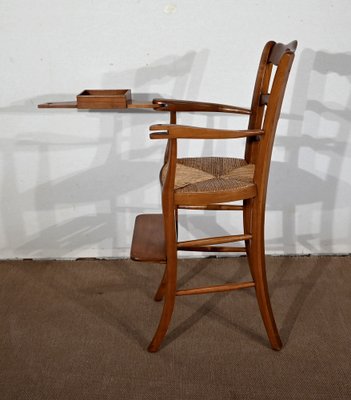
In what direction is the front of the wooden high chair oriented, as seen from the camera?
facing to the left of the viewer
